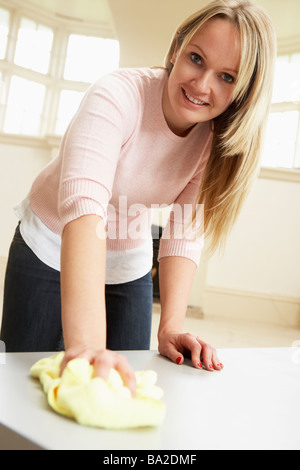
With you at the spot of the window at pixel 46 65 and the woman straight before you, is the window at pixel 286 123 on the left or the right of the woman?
left

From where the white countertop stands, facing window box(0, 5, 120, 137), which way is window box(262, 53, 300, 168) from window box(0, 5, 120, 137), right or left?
right

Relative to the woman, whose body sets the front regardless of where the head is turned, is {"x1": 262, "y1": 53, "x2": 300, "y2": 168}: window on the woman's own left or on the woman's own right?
on the woman's own left

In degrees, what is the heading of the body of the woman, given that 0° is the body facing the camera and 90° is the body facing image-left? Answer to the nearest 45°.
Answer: approximately 315°
